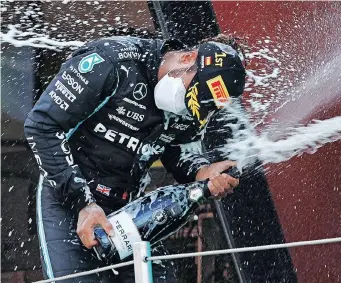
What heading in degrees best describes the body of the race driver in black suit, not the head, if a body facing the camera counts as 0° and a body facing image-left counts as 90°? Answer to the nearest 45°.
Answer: approximately 315°
